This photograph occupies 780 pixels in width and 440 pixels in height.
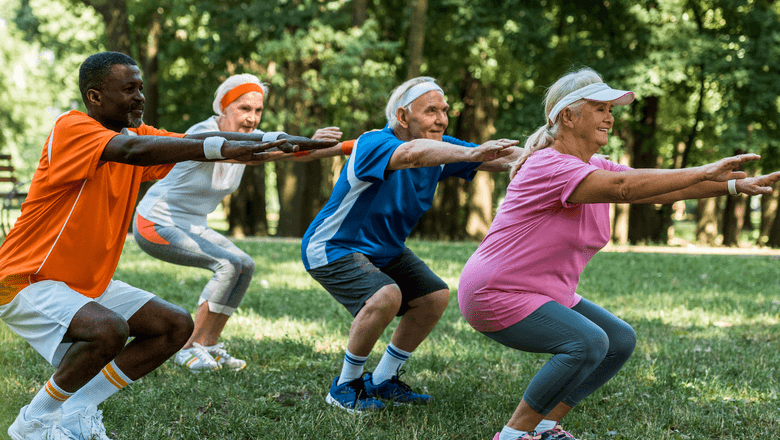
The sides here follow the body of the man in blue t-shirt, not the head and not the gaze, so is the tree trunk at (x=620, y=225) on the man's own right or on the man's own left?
on the man's own left

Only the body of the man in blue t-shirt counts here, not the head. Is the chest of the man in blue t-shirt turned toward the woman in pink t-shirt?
yes

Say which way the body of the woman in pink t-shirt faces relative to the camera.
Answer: to the viewer's right

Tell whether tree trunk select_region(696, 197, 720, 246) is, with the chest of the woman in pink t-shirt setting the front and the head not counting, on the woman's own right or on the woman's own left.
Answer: on the woman's own left

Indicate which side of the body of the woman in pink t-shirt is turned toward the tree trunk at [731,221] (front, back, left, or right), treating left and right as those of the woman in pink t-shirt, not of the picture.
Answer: left

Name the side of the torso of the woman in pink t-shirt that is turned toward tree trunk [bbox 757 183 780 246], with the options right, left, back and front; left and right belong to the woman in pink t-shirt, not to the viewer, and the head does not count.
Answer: left

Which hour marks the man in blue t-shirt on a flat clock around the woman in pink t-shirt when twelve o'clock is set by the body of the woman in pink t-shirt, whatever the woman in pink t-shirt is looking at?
The man in blue t-shirt is roughly at 7 o'clock from the woman in pink t-shirt.

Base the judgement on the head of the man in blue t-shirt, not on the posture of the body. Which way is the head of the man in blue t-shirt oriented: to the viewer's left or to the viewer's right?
to the viewer's right

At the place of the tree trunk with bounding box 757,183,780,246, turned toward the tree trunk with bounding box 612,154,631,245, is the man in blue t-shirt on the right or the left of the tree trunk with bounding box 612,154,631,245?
left

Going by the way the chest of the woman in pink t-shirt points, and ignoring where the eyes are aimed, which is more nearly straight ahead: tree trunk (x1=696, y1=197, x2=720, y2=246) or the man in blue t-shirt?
the tree trunk

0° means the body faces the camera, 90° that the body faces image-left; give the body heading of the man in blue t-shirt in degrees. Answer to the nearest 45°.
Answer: approximately 315°

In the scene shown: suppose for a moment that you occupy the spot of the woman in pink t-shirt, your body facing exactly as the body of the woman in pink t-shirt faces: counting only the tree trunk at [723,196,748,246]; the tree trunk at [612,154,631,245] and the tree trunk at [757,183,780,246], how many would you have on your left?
3
